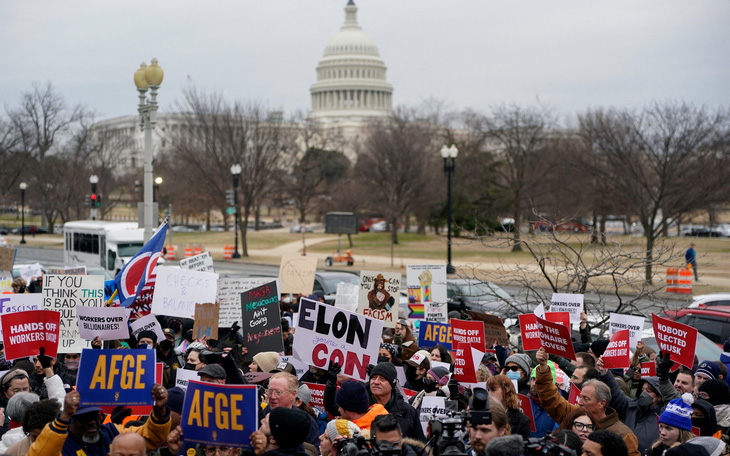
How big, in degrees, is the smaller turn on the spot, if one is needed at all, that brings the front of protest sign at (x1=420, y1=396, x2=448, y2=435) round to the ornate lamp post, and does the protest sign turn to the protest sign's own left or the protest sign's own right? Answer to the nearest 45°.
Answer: approximately 135° to the protest sign's own right

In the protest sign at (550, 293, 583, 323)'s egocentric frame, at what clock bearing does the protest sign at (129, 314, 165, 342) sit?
the protest sign at (129, 314, 165, 342) is roughly at 2 o'clock from the protest sign at (550, 293, 583, 323).

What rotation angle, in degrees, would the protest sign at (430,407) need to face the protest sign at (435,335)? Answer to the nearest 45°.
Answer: approximately 180°

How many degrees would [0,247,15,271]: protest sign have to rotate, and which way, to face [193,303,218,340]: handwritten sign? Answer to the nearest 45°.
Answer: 0° — it already faces it

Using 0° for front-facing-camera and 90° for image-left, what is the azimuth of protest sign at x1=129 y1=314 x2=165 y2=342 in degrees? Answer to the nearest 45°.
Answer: approximately 0°

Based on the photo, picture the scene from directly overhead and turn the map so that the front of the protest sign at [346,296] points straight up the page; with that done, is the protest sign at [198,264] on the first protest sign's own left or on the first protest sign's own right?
on the first protest sign's own right

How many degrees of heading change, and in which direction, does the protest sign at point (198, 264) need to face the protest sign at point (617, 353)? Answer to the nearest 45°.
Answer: approximately 45° to its left

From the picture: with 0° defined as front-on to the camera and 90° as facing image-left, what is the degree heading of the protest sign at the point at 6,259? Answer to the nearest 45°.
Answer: approximately 0°

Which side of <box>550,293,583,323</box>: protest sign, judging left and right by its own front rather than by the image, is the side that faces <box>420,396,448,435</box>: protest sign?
front

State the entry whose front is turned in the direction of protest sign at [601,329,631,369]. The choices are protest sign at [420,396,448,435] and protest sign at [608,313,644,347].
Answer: protest sign at [608,313,644,347]

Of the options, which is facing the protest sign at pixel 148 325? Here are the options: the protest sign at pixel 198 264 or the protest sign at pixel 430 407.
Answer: the protest sign at pixel 198 264

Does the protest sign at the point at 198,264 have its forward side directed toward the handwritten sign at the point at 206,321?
yes

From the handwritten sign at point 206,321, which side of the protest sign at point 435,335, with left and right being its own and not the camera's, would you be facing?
right
